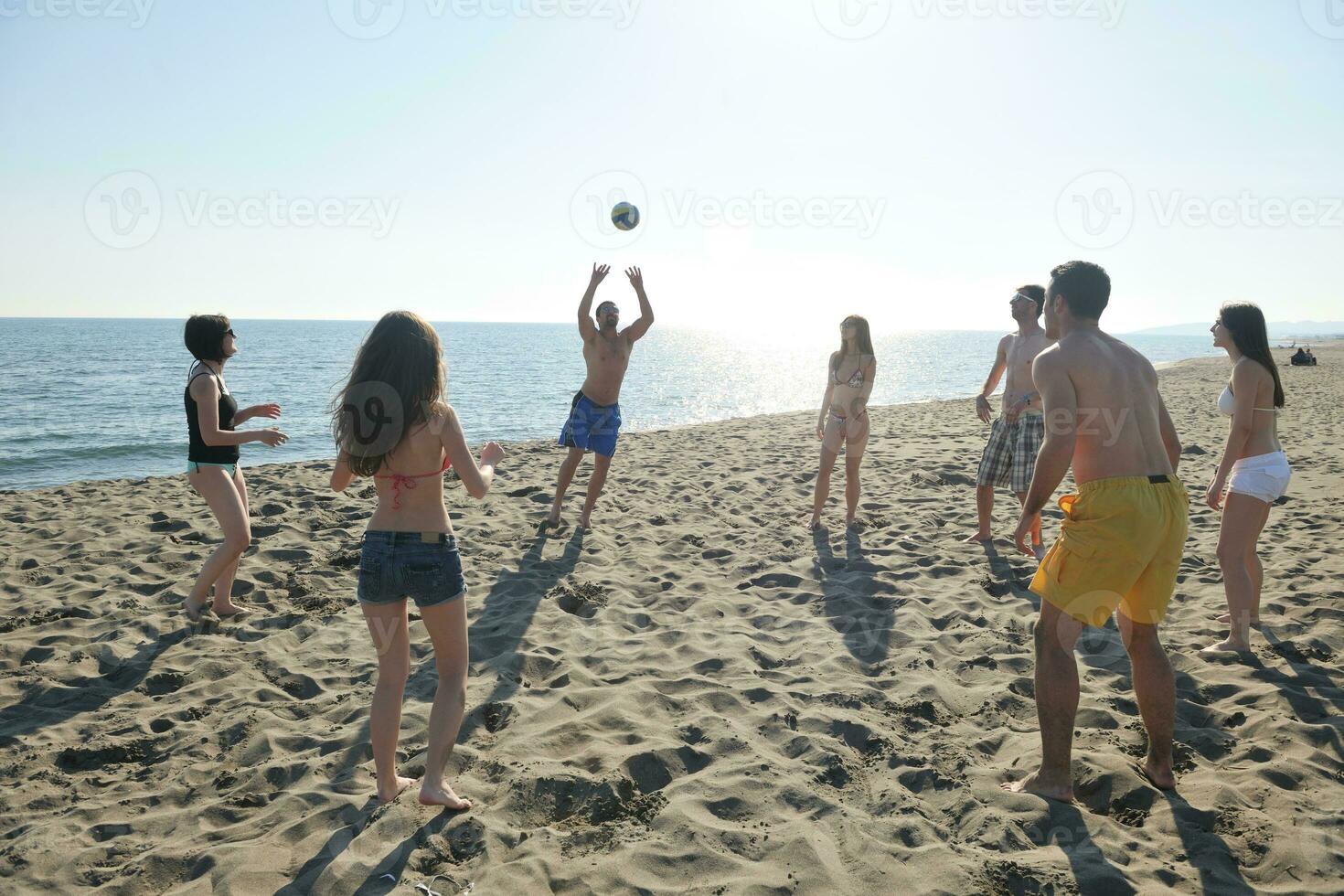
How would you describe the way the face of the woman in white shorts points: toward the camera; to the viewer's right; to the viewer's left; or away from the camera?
to the viewer's left

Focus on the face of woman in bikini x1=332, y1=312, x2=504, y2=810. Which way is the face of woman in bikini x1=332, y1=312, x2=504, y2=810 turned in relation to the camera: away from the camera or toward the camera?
away from the camera

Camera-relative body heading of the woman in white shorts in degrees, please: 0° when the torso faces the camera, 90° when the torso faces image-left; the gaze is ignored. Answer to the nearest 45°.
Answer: approximately 90°

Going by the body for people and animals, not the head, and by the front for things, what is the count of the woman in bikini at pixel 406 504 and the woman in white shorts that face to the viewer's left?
1

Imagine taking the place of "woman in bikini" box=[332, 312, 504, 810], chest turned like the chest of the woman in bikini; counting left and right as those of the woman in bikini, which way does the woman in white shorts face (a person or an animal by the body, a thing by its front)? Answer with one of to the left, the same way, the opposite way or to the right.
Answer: to the left

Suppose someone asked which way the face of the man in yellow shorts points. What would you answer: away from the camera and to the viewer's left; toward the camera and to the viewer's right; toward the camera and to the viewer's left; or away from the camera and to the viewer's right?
away from the camera and to the viewer's left

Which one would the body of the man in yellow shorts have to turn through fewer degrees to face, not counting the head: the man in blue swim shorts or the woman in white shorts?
the man in blue swim shorts
